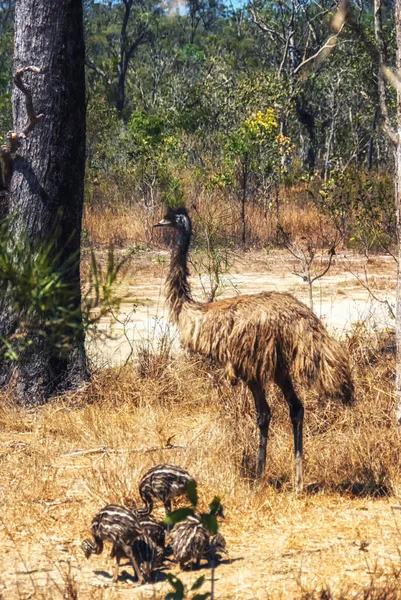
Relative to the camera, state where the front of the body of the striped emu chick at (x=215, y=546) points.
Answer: to the viewer's right

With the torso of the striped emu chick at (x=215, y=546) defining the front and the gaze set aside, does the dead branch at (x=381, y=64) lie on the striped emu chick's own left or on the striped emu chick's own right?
on the striped emu chick's own left

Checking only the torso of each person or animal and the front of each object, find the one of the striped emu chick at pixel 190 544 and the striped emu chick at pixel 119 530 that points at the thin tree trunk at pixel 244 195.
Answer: the striped emu chick at pixel 190 544

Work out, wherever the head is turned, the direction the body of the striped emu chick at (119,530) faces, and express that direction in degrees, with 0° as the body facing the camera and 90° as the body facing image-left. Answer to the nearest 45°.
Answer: approximately 90°

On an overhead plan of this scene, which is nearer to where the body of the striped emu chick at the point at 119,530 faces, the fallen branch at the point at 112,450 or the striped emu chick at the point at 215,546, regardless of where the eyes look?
the fallen branch
